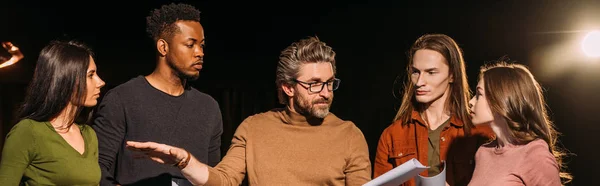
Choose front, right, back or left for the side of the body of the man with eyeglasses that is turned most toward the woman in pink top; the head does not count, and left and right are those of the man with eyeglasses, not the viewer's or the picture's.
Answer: left

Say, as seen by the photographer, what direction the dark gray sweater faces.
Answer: facing the viewer and to the right of the viewer

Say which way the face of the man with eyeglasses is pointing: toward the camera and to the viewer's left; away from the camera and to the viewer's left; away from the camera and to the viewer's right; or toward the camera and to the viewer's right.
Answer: toward the camera and to the viewer's right

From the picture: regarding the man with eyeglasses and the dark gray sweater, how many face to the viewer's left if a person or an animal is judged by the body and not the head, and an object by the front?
0

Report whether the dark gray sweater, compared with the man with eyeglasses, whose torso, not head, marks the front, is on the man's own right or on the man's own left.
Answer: on the man's own right

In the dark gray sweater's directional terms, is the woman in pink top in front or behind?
in front

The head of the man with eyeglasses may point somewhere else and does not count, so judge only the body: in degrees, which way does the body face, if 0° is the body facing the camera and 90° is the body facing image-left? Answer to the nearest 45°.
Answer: approximately 0°

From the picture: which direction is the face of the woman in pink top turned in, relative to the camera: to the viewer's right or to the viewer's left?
to the viewer's left
